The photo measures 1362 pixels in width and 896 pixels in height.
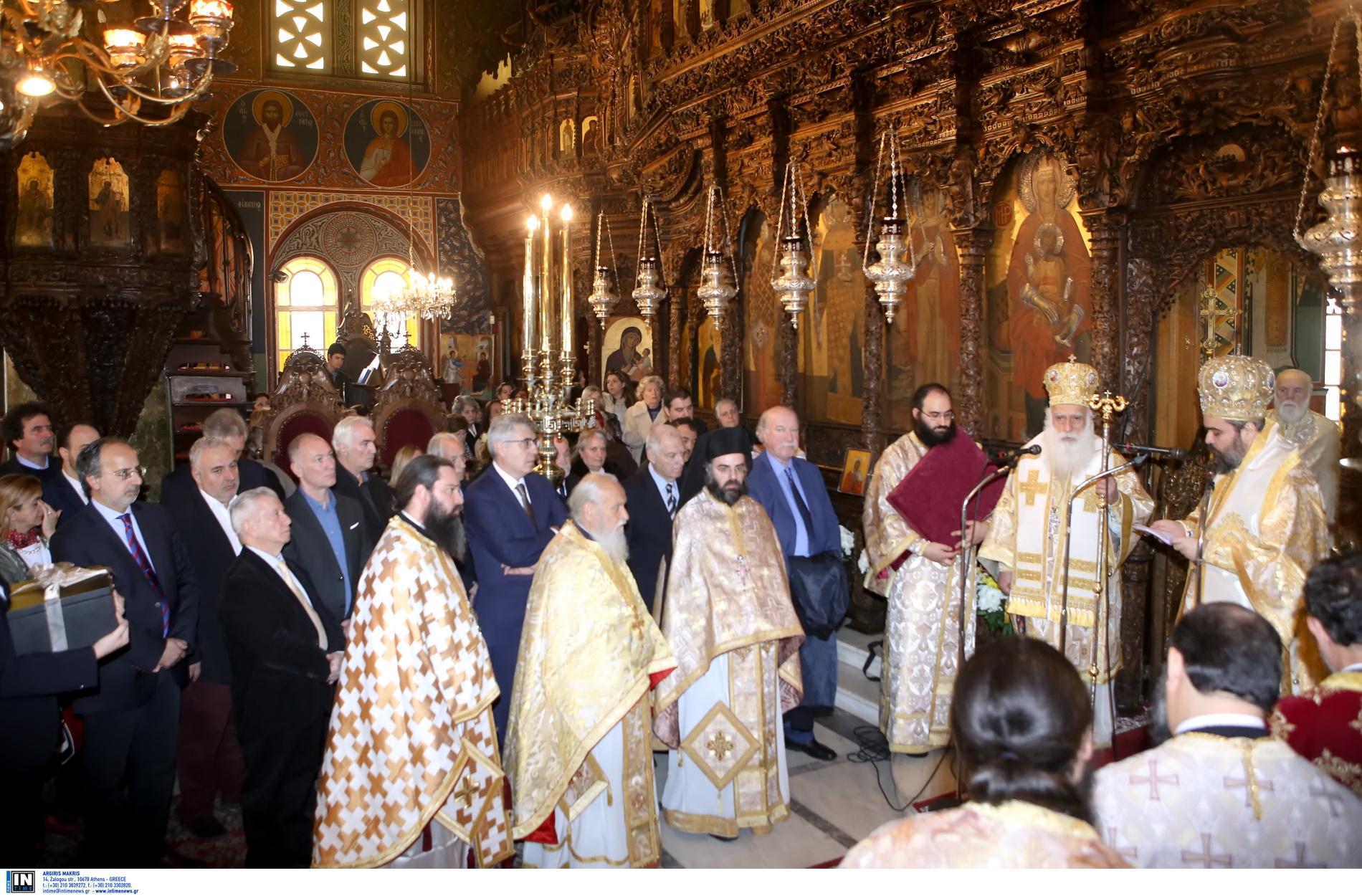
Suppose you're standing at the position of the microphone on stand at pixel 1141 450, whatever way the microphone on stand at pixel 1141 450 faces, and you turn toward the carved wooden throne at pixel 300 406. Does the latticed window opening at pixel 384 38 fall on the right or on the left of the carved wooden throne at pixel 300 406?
right

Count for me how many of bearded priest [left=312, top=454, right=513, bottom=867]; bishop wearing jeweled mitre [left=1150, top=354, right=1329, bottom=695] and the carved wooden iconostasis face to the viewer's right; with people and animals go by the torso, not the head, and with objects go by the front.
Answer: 1

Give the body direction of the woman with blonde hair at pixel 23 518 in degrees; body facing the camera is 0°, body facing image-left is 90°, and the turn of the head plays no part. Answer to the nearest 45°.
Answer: approximately 315°

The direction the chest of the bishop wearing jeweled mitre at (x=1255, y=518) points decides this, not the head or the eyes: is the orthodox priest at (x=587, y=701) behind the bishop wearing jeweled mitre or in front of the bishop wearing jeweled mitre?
in front

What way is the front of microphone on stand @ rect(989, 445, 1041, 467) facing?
to the viewer's right

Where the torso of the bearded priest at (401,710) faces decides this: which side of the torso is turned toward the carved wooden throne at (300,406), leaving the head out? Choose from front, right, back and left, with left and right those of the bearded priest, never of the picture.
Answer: left

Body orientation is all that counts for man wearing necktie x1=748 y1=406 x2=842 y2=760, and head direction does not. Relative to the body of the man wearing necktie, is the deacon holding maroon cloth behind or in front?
in front

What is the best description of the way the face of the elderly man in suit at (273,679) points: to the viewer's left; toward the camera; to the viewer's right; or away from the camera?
to the viewer's right

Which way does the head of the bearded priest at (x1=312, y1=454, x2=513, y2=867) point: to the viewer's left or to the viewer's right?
to the viewer's right

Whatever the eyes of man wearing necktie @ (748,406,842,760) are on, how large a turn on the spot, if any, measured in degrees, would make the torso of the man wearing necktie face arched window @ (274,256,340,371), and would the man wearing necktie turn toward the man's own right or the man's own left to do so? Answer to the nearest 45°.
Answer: approximately 180°

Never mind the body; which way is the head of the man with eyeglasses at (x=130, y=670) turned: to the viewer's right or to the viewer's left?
to the viewer's right

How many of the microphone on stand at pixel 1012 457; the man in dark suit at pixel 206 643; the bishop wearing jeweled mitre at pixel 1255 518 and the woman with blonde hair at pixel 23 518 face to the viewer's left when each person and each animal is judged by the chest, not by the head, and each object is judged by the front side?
1
